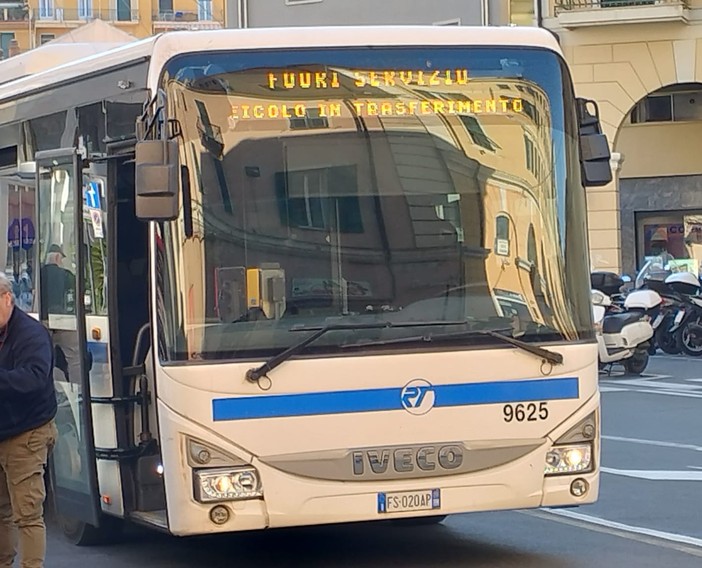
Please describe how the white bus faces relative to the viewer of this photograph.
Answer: facing the viewer and to the right of the viewer
